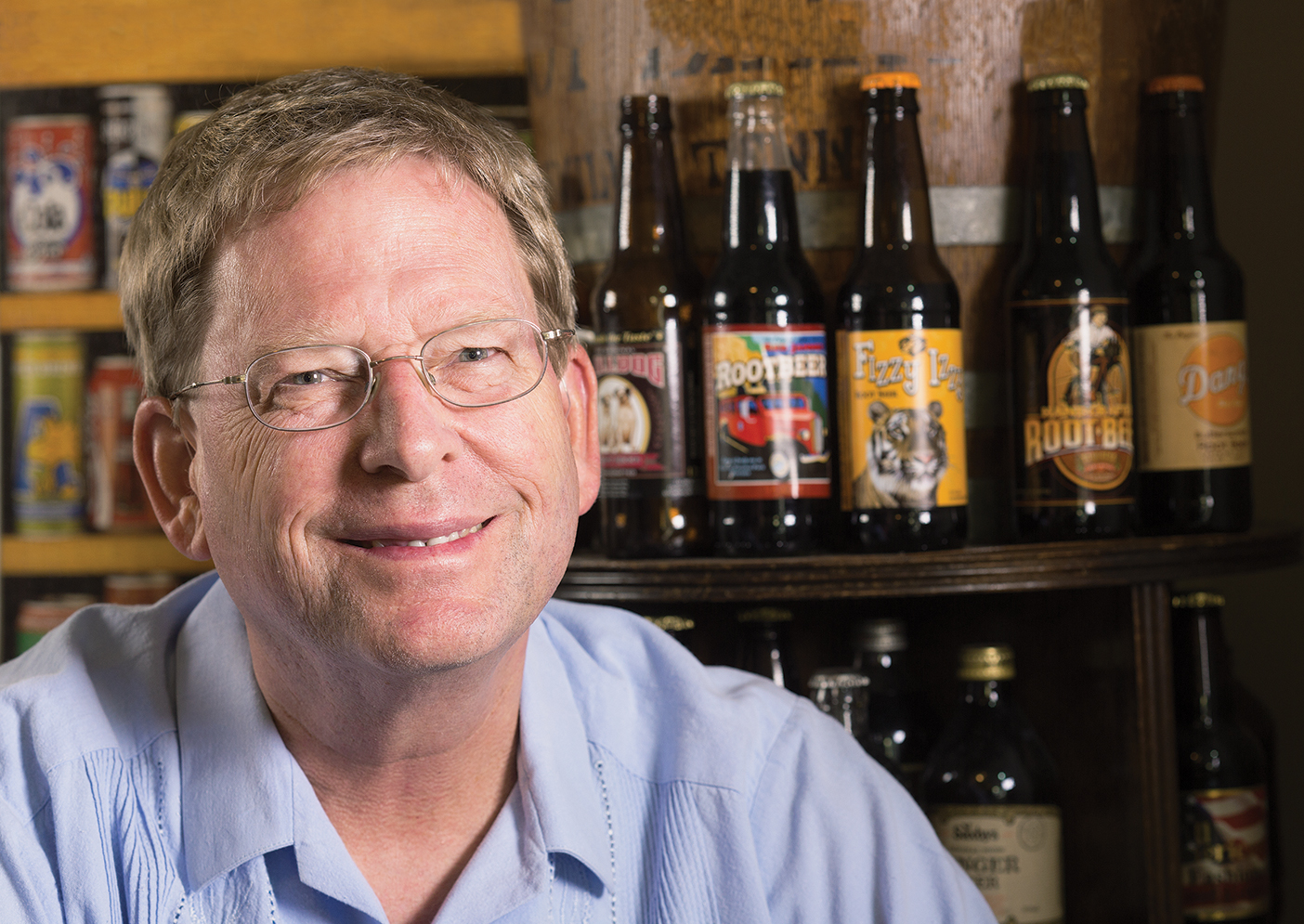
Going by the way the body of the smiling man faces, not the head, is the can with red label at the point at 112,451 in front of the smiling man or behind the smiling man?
behind

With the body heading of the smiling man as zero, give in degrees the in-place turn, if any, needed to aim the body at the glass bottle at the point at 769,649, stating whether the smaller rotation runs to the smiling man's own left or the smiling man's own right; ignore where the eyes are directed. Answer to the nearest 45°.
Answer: approximately 135° to the smiling man's own left

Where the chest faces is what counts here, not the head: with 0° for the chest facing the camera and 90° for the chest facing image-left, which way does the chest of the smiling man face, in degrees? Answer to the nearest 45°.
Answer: approximately 0°

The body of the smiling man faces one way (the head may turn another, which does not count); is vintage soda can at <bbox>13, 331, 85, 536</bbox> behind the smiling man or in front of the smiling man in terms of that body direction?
behind

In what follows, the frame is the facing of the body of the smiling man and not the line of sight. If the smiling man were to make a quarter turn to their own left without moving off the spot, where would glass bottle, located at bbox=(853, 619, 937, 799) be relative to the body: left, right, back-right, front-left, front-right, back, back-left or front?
front-left

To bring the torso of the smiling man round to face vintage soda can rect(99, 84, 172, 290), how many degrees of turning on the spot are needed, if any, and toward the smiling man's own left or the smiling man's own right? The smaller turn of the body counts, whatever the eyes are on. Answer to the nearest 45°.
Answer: approximately 180°

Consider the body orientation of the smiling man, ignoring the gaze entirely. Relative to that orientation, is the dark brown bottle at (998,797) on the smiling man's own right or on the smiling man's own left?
on the smiling man's own left
